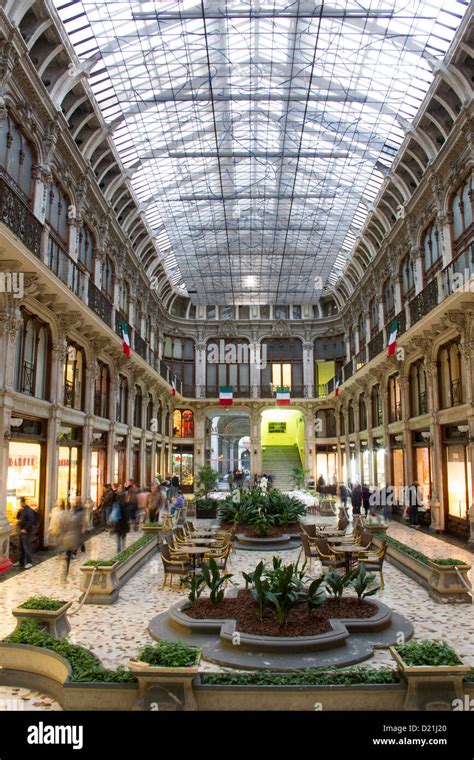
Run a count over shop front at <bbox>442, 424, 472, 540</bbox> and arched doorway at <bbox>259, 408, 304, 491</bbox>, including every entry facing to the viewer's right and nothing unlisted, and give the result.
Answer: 0

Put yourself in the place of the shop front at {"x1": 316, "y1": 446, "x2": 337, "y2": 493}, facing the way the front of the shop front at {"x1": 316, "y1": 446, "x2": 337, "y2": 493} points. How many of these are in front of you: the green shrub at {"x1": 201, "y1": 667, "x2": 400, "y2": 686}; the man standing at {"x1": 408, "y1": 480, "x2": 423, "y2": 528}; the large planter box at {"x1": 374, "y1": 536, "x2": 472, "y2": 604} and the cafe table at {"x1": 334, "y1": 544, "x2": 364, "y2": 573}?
4

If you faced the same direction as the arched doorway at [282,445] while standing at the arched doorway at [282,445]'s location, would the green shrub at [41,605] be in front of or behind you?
in front

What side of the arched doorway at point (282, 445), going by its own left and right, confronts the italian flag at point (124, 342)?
front

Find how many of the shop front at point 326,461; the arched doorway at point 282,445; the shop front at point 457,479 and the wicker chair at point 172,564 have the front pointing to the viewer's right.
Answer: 1

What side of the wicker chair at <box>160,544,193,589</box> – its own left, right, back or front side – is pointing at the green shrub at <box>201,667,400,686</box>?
right

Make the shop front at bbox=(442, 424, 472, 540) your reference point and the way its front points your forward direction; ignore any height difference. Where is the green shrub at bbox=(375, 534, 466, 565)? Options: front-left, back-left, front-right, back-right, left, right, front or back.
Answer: front-left

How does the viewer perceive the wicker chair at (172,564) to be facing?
facing to the right of the viewer

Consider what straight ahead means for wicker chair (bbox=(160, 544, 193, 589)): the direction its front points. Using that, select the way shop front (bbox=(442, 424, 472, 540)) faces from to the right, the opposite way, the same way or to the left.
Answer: the opposite way

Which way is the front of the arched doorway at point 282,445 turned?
toward the camera

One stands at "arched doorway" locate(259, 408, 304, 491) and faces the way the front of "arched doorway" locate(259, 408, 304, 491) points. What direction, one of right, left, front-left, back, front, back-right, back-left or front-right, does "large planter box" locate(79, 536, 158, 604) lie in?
front
